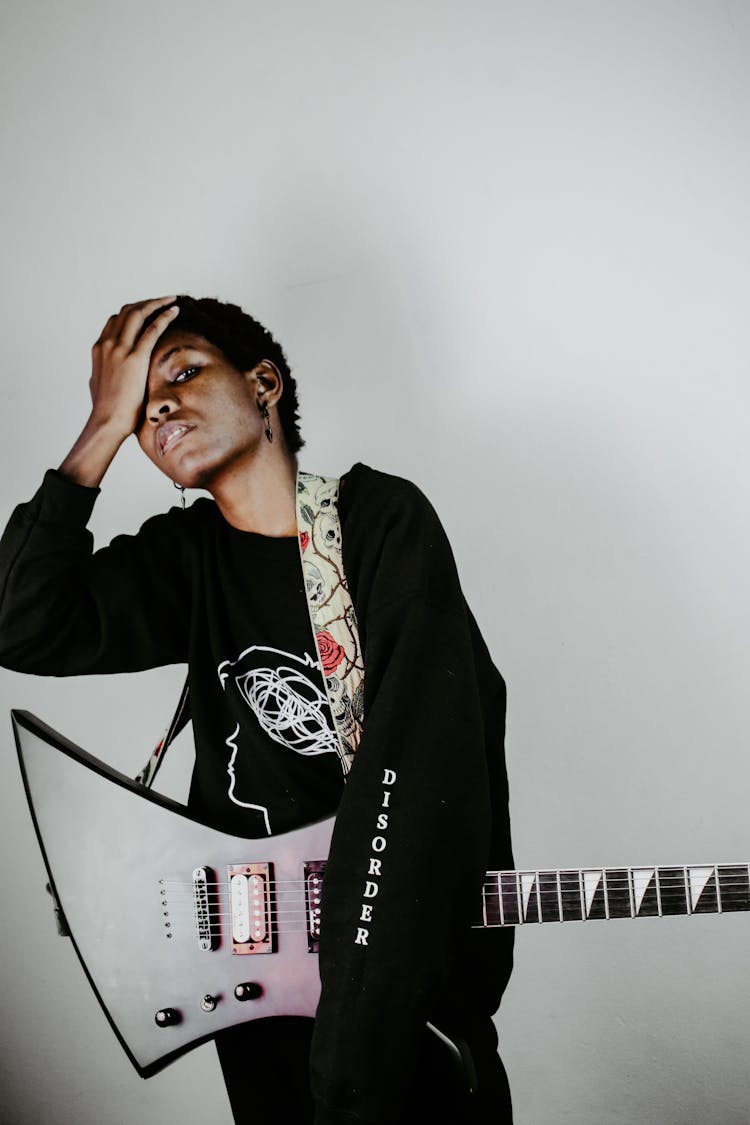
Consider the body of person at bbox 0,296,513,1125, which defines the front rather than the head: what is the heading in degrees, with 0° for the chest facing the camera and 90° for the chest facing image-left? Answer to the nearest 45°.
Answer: approximately 45°
